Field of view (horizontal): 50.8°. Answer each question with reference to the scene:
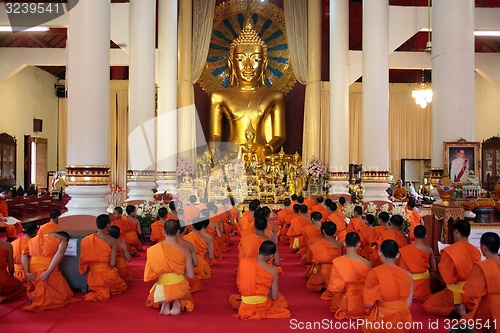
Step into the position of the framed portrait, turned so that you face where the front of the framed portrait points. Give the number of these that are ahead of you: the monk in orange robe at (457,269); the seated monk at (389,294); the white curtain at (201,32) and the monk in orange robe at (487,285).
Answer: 3

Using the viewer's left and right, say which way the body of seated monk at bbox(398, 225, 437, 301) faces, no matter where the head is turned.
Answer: facing away from the viewer

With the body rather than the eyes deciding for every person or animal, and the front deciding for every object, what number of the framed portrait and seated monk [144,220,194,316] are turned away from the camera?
1

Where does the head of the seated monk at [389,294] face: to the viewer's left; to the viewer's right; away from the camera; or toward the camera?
away from the camera

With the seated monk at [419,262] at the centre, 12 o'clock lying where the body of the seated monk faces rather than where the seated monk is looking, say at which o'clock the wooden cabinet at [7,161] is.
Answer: The wooden cabinet is roughly at 10 o'clock from the seated monk.

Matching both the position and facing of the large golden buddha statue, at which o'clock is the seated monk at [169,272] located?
The seated monk is roughly at 12 o'clock from the large golden buddha statue.

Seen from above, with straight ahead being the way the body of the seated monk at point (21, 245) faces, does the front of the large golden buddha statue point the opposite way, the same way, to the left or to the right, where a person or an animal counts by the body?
the opposite way

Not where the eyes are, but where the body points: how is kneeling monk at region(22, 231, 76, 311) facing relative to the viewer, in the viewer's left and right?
facing away from the viewer and to the right of the viewer

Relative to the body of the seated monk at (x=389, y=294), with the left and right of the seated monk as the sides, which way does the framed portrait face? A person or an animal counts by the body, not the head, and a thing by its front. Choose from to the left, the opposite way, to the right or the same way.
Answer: the opposite way

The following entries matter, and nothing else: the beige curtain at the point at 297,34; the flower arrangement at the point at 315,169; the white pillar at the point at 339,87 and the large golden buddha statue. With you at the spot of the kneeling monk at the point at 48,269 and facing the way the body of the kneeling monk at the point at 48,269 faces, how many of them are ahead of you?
4

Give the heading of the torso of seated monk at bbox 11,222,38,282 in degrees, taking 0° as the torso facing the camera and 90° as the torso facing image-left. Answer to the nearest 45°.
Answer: approximately 225°

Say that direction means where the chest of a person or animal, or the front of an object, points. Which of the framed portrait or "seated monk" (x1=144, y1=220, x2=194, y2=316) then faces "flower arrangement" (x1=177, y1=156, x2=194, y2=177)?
the seated monk

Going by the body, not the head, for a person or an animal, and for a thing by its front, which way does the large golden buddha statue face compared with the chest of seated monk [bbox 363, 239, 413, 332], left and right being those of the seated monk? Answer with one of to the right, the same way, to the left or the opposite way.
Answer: the opposite way

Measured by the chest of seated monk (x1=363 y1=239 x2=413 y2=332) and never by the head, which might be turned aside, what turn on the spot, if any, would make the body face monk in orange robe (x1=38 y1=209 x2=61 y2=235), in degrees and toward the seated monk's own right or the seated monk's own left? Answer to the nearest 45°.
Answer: approximately 90° to the seated monk's own left
